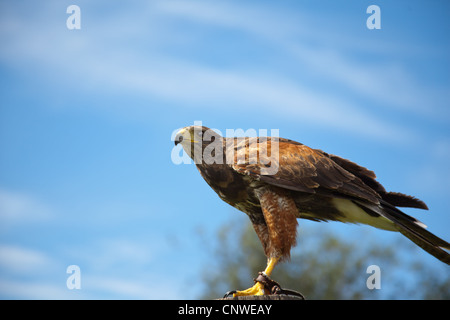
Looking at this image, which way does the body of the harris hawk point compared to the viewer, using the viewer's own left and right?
facing to the left of the viewer
